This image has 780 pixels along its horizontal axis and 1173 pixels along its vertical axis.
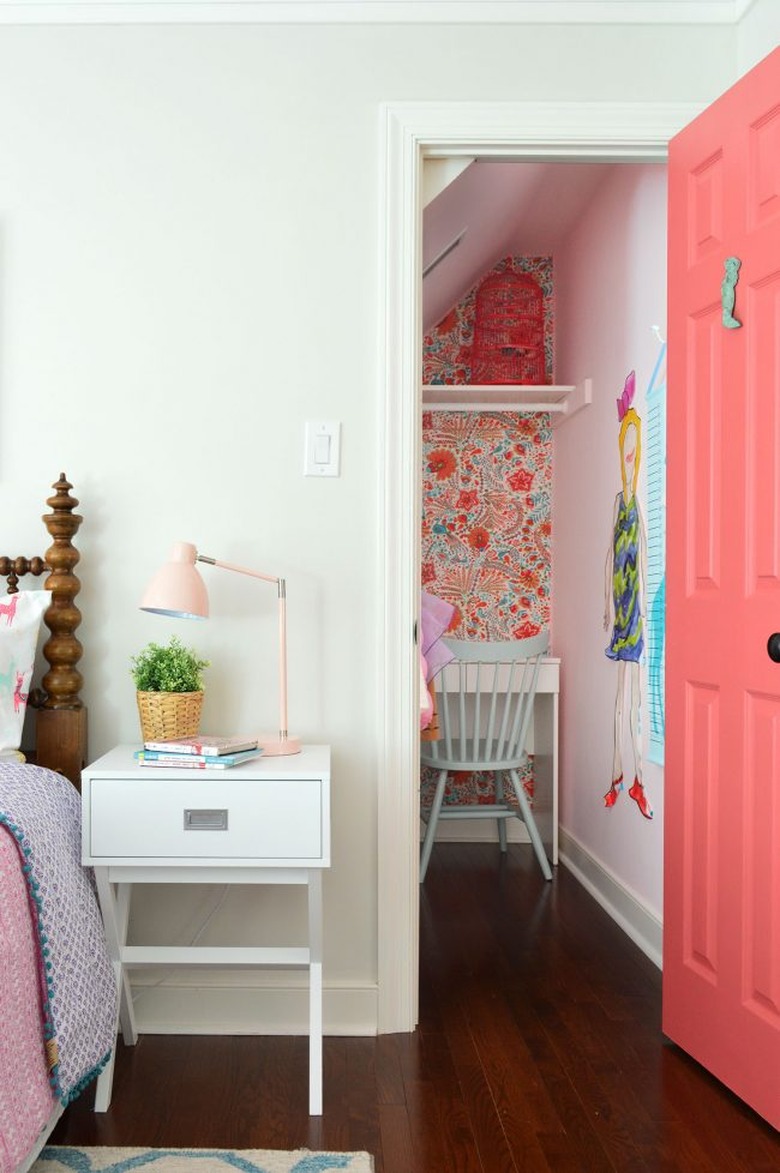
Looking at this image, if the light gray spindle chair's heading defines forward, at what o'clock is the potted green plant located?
The potted green plant is roughly at 8 o'clock from the light gray spindle chair.

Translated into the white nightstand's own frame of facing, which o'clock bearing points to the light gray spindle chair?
The light gray spindle chair is roughly at 7 o'clock from the white nightstand.

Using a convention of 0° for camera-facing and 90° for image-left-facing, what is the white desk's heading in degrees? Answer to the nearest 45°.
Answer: approximately 0°

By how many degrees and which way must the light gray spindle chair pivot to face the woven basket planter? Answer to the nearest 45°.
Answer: approximately 135° to its left

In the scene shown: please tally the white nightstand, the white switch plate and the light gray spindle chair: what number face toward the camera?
2

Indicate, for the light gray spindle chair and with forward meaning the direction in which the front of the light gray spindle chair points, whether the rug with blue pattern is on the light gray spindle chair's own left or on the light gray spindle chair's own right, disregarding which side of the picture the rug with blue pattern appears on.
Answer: on the light gray spindle chair's own left

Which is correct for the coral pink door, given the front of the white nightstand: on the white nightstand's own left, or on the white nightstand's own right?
on the white nightstand's own left

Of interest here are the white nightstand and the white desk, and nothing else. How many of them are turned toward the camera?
2

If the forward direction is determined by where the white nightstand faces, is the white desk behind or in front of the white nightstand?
behind

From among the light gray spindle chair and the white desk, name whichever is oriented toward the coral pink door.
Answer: the white desk

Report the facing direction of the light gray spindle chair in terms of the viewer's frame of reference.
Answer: facing away from the viewer and to the left of the viewer
